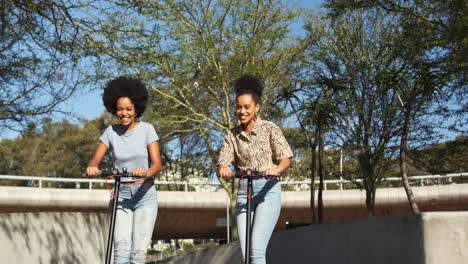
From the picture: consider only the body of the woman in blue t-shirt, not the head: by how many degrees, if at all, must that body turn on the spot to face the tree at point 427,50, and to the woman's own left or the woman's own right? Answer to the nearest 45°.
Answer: approximately 180°

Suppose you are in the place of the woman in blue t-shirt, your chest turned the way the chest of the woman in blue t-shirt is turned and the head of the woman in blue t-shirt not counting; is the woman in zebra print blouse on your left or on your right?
on your left

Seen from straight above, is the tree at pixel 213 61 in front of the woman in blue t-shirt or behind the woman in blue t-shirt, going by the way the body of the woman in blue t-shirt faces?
behind

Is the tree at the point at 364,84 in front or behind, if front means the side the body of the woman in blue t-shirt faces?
behind

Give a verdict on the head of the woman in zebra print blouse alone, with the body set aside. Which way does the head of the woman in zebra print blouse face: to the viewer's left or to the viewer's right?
to the viewer's left

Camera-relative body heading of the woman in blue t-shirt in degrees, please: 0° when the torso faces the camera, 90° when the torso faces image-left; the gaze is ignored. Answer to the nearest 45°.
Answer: approximately 45°
